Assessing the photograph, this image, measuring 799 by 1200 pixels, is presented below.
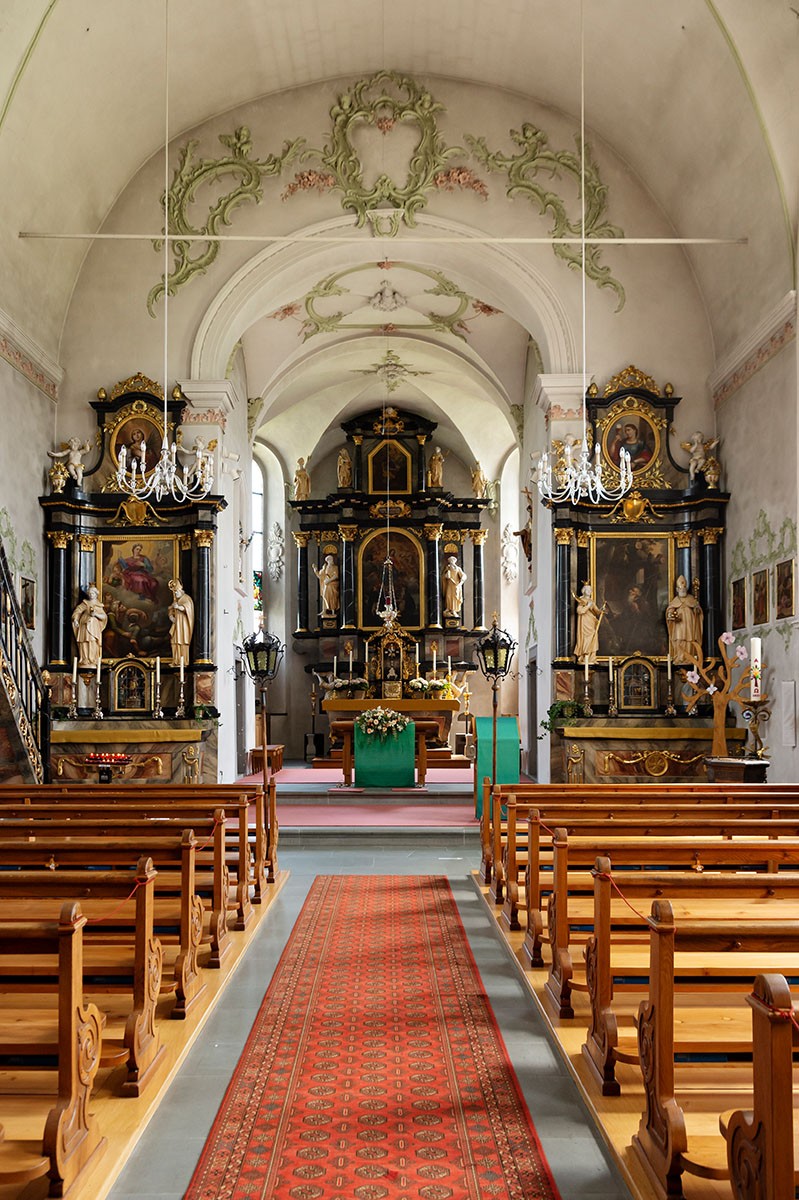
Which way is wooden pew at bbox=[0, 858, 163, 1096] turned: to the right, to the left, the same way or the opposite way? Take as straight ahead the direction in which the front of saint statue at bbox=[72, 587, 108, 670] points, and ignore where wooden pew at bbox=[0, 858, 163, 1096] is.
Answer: the opposite way

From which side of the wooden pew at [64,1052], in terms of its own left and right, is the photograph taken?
back

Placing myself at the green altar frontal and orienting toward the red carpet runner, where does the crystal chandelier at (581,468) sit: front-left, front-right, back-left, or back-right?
front-left

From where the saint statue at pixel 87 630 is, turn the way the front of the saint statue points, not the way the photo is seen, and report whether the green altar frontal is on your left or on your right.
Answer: on your left

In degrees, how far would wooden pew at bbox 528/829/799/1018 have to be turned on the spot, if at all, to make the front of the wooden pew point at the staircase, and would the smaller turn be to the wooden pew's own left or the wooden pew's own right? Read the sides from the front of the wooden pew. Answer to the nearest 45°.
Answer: approximately 45° to the wooden pew's own left

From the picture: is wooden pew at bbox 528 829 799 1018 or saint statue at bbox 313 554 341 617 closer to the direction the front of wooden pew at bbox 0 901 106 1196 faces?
the saint statue

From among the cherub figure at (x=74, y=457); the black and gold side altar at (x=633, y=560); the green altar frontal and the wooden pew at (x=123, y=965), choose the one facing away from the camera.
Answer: the wooden pew

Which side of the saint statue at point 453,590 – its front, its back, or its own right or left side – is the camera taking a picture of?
front

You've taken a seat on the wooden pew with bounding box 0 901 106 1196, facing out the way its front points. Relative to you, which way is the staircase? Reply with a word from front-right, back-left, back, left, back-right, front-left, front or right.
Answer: front

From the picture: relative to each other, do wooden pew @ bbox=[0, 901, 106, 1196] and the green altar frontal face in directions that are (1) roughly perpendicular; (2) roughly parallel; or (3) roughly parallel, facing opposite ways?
roughly parallel, facing opposite ways

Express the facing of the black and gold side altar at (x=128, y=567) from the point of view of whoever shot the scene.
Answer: facing the viewer

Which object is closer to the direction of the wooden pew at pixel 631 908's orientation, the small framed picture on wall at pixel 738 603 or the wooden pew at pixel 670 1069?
the small framed picture on wall

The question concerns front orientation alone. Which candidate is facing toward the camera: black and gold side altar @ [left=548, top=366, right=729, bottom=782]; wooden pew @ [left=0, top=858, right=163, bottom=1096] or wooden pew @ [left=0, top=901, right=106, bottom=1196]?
the black and gold side altar

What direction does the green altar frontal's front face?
toward the camera

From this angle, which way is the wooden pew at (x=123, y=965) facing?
away from the camera

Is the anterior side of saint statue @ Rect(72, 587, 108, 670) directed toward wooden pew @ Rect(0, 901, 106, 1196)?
yes

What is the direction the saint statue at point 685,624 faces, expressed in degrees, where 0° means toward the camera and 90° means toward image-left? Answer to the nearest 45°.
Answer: approximately 0°

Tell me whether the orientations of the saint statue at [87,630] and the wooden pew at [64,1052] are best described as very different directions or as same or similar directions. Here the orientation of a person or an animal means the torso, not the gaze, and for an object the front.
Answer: very different directions
